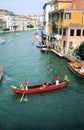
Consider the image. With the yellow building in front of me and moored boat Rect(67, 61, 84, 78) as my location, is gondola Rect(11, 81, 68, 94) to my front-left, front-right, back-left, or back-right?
back-left

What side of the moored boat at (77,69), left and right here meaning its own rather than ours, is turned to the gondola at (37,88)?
left

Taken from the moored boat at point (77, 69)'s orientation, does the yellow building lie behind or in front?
in front

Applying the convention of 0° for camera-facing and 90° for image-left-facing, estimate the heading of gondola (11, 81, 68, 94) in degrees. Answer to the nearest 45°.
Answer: approximately 90°

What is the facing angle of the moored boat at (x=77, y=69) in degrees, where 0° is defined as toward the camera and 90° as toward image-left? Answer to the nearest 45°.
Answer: approximately 135°

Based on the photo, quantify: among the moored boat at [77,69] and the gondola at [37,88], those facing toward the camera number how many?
0
